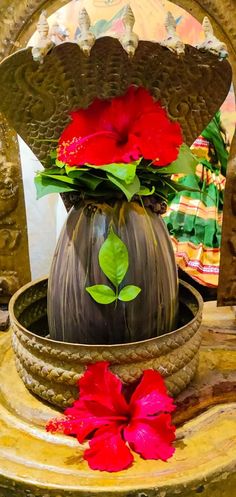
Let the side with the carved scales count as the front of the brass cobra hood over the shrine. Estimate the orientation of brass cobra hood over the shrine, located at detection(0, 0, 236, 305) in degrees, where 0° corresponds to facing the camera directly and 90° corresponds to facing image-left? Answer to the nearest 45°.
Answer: approximately 0°

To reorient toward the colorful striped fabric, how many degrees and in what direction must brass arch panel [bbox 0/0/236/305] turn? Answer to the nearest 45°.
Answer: approximately 135° to its left
